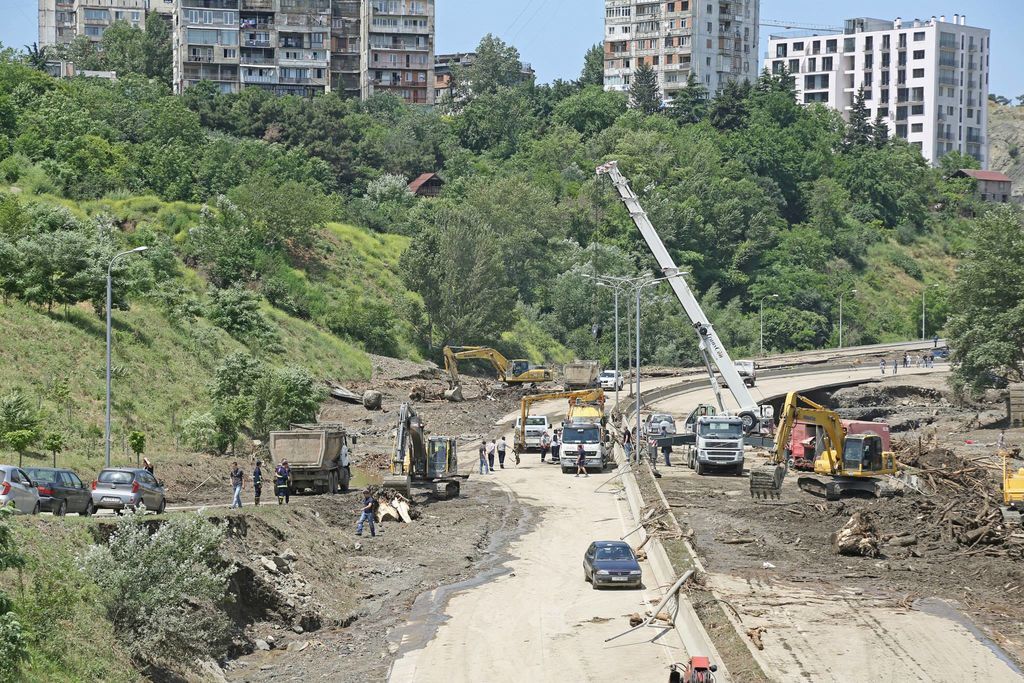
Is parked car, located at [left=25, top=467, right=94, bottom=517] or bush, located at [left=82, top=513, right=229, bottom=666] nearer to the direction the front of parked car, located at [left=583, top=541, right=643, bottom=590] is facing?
the bush

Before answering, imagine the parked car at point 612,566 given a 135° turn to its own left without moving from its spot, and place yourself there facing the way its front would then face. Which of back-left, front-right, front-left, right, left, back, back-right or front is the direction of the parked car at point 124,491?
back-left

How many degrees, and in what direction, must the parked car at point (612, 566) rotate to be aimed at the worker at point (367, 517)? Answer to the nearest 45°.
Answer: approximately 135° to its right

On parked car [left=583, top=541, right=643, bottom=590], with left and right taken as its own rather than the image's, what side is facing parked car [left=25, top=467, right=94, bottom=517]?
right

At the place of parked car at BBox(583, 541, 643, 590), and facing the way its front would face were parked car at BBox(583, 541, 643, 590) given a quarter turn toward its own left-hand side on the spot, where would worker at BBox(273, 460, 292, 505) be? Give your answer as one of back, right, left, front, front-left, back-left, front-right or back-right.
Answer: back-left

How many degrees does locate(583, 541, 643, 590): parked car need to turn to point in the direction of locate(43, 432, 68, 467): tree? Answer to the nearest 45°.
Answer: approximately 135° to its right

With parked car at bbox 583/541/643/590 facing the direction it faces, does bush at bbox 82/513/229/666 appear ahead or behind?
ahead

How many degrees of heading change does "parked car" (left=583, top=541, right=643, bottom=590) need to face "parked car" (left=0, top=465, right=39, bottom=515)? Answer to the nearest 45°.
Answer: approximately 45° to its right

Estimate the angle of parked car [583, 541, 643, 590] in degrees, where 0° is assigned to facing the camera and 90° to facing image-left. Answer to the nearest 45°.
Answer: approximately 0°

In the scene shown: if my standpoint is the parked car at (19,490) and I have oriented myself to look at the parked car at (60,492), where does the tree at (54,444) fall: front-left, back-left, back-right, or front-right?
front-left

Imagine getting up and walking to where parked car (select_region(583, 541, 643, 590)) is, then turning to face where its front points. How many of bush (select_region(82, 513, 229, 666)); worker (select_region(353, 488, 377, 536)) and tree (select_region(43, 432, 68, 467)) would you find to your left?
0
